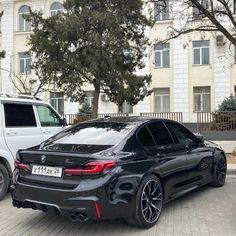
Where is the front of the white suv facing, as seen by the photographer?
facing away from the viewer and to the right of the viewer

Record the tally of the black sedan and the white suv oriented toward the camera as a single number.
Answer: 0

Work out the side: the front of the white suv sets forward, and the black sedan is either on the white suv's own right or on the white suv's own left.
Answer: on the white suv's own right

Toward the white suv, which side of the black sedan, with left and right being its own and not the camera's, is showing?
left

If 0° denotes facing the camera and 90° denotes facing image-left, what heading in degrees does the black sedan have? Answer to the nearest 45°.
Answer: approximately 225°
